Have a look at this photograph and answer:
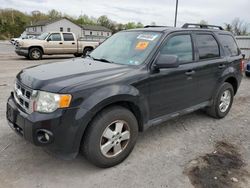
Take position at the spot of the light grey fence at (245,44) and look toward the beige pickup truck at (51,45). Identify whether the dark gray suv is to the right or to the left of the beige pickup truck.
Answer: left

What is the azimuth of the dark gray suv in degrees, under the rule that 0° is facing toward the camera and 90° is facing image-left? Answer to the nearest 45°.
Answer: approximately 45°

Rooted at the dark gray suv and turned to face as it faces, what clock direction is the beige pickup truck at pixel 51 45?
The beige pickup truck is roughly at 4 o'clock from the dark gray suv.

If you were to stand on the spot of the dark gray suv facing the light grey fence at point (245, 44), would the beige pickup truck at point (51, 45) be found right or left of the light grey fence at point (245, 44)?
left

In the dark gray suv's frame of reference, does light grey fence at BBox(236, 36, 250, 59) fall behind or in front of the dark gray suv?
behind
